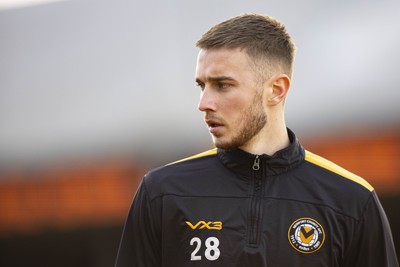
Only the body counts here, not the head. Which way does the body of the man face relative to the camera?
toward the camera

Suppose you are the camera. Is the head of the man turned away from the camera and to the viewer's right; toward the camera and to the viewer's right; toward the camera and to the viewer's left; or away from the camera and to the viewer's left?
toward the camera and to the viewer's left
